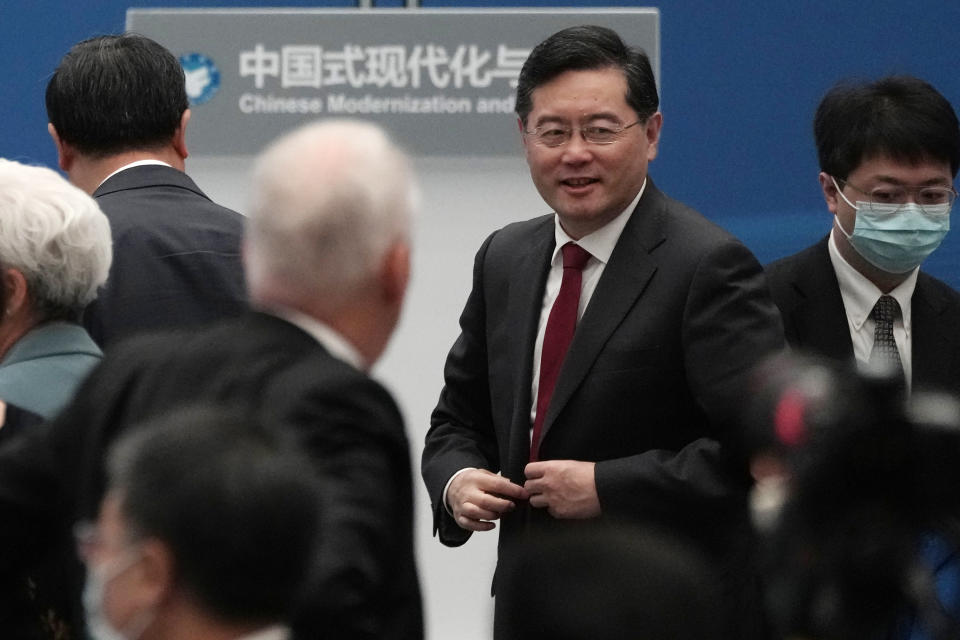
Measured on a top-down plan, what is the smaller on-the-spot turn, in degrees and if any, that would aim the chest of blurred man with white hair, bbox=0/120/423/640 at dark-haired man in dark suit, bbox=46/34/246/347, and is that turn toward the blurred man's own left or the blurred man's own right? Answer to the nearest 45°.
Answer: approximately 45° to the blurred man's own left

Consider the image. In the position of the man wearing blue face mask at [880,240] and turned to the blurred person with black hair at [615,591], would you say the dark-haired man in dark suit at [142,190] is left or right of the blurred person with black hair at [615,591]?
right

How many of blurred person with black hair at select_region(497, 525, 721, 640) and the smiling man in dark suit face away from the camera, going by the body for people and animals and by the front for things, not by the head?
1

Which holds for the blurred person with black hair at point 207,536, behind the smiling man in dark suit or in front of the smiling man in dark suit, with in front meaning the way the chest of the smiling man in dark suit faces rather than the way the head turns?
in front

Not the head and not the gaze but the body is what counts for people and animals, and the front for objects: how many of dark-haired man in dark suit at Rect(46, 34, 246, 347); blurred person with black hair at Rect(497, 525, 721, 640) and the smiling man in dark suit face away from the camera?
2

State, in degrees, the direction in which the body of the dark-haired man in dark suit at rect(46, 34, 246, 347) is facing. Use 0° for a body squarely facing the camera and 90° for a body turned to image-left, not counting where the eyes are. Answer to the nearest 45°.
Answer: approximately 180°

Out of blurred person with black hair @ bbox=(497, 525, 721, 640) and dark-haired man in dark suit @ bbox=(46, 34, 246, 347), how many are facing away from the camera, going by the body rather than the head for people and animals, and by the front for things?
2

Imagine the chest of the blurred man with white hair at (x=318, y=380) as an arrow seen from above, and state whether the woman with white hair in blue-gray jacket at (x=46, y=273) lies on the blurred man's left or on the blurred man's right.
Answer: on the blurred man's left

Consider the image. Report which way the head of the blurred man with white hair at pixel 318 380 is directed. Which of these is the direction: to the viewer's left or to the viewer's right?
to the viewer's right

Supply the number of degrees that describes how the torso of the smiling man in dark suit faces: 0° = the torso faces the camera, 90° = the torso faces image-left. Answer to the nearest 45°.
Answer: approximately 45°
